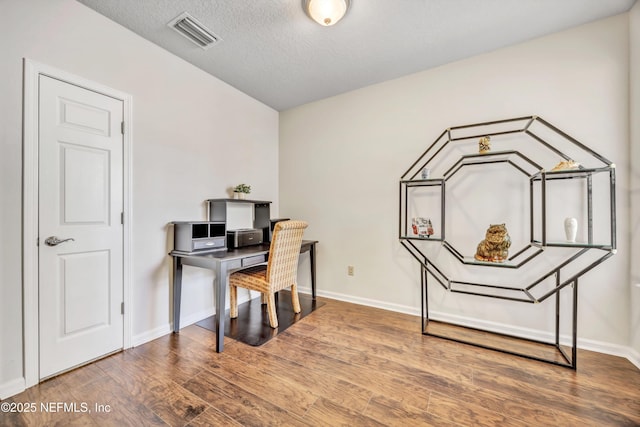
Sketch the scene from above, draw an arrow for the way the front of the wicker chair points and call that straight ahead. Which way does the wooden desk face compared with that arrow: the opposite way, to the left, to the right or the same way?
the opposite way

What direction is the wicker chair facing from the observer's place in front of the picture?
facing away from the viewer and to the left of the viewer

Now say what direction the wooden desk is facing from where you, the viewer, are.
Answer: facing the viewer and to the right of the viewer

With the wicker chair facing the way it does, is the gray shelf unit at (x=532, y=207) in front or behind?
behind

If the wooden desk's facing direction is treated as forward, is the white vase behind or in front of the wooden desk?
in front
